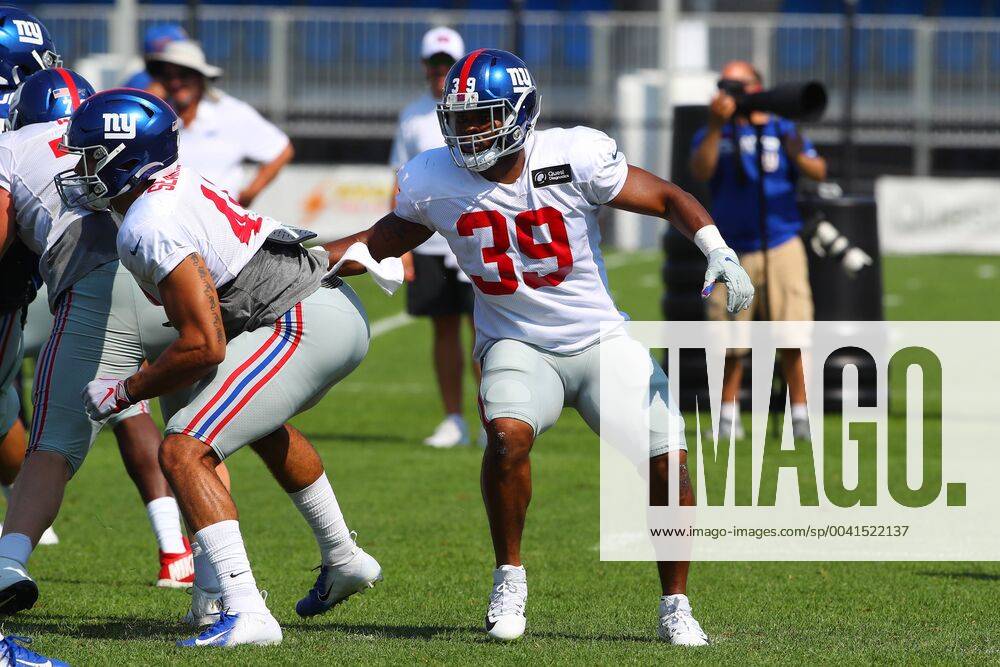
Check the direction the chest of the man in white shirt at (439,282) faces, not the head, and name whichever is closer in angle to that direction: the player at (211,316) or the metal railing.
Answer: the player

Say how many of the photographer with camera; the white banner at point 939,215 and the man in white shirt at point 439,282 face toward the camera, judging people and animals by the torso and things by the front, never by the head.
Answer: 3

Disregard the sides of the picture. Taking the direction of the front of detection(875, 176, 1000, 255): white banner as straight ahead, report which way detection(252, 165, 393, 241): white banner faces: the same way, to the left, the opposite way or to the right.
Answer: the same way

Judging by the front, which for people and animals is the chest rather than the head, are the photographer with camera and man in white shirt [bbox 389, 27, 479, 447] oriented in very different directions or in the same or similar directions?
same or similar directions

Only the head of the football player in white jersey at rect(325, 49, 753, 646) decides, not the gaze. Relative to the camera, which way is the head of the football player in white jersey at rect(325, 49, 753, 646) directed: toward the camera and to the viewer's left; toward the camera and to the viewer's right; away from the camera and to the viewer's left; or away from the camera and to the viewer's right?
toward the camera and to the viewer's left

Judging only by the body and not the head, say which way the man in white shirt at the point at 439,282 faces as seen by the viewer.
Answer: toward the camera

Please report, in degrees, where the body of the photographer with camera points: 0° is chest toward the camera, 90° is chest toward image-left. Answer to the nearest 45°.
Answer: approximately 0°

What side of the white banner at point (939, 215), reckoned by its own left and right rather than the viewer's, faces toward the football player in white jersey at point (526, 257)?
front

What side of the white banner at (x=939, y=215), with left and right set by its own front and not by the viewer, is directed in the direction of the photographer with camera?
front

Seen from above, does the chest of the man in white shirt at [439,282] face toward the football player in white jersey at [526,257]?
yes

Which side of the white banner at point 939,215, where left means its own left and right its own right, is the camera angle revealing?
front
